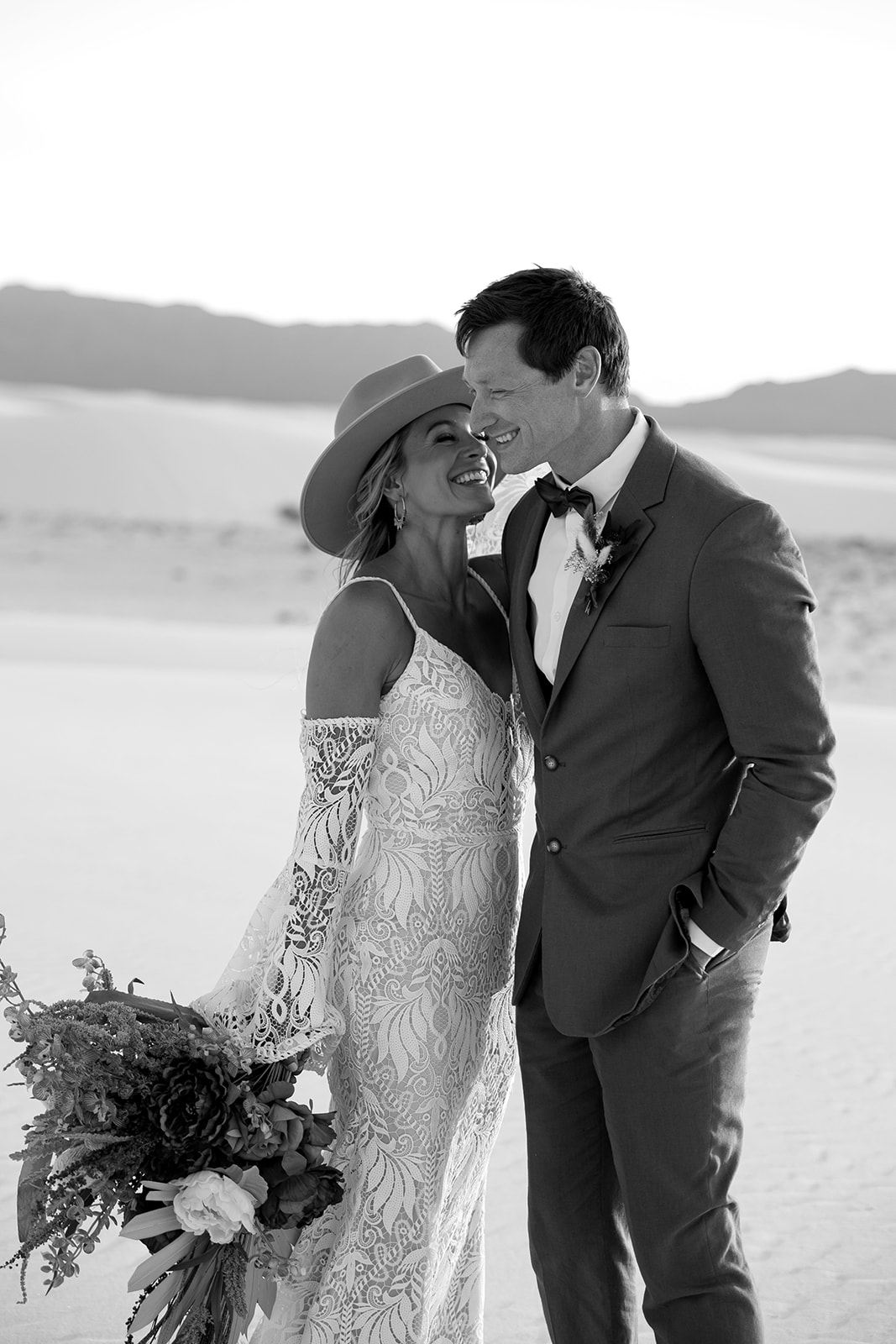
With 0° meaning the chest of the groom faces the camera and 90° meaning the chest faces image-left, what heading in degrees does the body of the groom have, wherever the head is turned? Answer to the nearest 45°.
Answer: approximately 45°

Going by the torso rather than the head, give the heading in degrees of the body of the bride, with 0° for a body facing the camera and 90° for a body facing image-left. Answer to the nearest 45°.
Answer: approximately 315°
